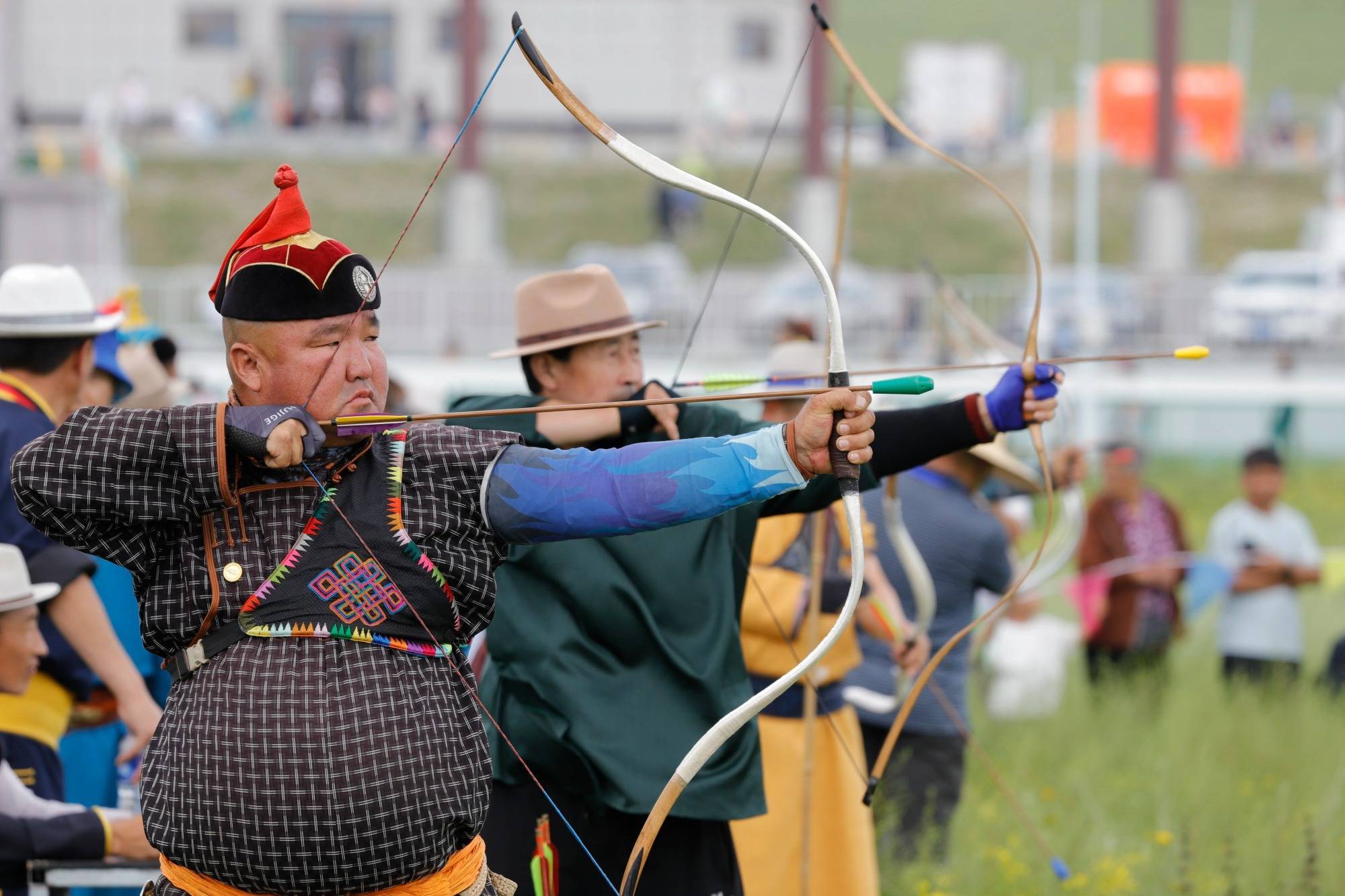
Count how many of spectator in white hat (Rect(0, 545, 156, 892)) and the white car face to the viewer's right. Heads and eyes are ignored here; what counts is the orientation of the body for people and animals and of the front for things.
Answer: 1

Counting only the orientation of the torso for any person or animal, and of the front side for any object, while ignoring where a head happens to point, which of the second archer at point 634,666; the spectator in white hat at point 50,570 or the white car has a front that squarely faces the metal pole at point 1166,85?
the spectator in white hat

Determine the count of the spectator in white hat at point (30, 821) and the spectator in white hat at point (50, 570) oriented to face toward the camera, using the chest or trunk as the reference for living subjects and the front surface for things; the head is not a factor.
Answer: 0

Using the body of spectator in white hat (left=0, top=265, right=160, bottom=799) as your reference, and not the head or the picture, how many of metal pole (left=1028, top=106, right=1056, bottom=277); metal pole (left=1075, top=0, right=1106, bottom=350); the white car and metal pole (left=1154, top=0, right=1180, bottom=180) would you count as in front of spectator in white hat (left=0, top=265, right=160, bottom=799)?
4

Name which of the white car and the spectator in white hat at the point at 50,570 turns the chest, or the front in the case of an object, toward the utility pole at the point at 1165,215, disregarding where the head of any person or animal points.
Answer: the spectator in white hat

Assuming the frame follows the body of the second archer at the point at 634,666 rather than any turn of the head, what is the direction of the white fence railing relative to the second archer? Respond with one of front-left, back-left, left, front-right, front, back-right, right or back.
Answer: back-left

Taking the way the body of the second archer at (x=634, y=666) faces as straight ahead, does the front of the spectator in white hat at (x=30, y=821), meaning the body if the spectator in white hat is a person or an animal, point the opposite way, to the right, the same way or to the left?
to the left

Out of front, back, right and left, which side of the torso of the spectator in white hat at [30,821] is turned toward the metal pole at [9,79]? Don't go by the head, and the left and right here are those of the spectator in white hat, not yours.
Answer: left

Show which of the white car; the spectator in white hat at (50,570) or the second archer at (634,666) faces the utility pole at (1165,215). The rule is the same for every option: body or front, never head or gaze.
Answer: the spectator in white hat

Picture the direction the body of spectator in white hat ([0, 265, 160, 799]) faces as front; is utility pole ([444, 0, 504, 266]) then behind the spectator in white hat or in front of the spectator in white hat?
in front

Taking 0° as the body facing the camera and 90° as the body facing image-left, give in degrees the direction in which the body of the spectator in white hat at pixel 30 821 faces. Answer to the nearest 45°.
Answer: approximately 270°

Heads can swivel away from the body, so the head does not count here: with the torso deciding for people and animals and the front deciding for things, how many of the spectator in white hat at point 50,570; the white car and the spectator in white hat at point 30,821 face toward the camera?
1

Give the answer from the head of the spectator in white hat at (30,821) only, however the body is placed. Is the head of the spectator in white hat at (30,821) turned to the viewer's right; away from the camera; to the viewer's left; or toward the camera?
to the viewer's right

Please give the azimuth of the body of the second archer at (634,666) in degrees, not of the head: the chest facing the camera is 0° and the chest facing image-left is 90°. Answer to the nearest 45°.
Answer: approximately 315°

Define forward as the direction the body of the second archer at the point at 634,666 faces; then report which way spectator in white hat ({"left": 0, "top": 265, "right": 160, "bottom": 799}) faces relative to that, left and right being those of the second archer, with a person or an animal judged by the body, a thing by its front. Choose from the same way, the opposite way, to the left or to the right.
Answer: to the left

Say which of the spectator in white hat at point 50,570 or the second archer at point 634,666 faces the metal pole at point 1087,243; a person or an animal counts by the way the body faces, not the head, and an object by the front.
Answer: the spectator in white hat
